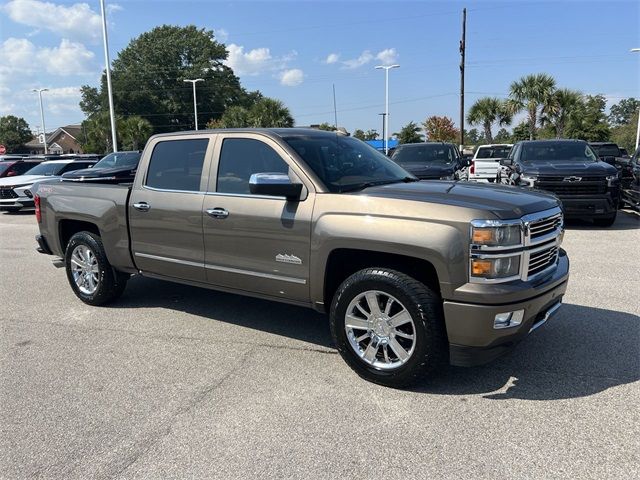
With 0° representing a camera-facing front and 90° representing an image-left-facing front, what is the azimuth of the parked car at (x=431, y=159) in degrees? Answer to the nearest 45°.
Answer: approximately 0°

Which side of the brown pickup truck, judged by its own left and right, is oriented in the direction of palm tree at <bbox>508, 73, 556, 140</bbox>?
left

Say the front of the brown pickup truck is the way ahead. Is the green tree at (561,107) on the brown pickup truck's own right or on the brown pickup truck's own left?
on the brown pickup truck's own left

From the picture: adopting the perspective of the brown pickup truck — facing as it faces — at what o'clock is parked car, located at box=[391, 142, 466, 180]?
The parked car is roughly at 8 o'clock from the brown pickup truck.

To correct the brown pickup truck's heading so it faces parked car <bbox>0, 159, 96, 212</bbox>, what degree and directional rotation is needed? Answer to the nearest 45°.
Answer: approximately 180°

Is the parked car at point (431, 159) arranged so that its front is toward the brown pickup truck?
yes

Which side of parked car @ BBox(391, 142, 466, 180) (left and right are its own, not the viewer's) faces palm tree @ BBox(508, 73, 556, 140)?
back

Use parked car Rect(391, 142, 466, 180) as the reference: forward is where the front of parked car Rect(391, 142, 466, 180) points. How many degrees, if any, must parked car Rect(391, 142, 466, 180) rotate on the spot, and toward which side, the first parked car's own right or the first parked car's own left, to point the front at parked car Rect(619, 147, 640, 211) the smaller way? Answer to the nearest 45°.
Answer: approximately 90° to the first parked car's own left

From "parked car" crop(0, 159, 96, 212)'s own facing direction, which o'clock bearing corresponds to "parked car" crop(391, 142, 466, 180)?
"parked car" crop(391, 142, 466, 180) is roughly at 9 o'clock from "parked car" crop(0, 159, 96, 212).

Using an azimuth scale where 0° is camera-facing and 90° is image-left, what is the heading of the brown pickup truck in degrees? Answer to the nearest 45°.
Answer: approximately 315°
